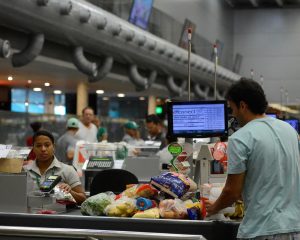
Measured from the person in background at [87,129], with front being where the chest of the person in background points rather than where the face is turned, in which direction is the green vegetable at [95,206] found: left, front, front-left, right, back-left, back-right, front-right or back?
front

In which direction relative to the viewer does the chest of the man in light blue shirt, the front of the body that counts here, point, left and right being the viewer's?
facing away from the viewer and to the left of the viewer

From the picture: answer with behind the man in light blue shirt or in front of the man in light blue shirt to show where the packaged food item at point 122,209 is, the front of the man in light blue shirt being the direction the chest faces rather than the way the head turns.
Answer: in front

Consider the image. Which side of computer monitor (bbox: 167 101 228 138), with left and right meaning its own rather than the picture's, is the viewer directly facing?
front

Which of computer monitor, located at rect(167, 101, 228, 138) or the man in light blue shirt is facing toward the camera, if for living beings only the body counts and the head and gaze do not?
the computer monitor

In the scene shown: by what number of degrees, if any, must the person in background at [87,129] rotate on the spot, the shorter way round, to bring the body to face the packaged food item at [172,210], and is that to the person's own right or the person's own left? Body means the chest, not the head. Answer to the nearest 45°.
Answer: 0° — they already face it

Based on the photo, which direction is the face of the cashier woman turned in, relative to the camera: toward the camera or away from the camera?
toward the camera

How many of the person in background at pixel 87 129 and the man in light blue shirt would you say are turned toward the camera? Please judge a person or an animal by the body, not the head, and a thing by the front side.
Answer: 1

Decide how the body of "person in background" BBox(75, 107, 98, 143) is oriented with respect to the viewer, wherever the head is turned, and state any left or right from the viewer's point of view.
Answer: facing the viewer

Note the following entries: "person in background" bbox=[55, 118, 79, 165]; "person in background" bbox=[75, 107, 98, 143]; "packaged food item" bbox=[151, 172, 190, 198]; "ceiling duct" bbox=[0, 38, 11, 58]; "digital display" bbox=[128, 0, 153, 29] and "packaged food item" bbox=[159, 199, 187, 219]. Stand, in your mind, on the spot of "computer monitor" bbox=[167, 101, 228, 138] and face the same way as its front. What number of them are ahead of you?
2

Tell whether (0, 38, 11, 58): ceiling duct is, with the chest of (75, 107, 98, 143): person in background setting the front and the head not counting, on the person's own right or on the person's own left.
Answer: on the person's own right

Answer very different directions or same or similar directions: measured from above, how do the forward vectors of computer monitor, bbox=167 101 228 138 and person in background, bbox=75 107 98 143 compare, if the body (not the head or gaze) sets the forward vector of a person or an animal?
same or similar directions
